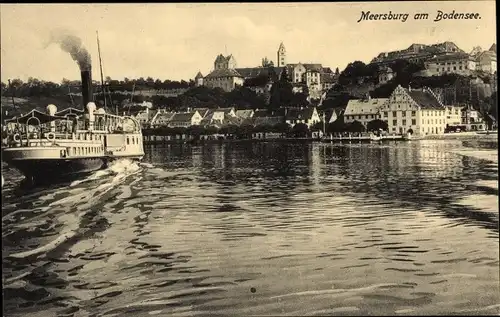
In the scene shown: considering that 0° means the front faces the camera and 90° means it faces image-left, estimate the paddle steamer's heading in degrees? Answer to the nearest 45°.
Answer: approximately 225°
